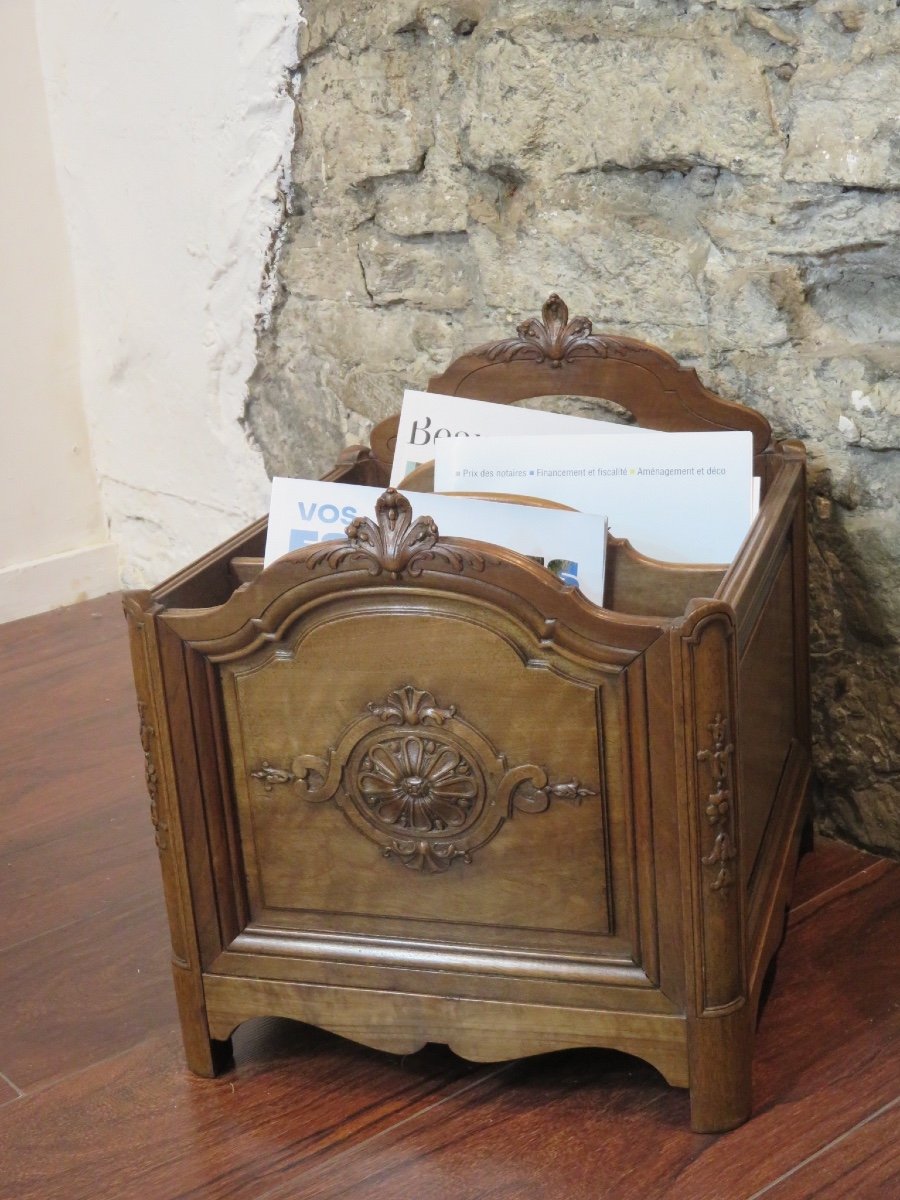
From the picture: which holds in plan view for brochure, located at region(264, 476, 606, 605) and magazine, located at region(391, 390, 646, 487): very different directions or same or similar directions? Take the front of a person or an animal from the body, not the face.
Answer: same or similar directions

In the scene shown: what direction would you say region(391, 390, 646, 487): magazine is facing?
toward the camera

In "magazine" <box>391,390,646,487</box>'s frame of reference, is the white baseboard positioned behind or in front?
behind

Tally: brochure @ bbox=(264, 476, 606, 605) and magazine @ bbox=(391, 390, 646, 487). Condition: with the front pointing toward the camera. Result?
2
